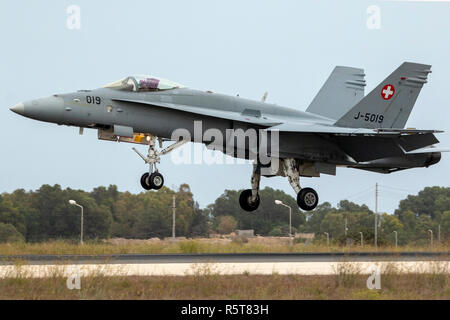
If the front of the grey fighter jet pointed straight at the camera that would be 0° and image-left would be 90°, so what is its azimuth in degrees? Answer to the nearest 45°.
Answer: approximately 45°
